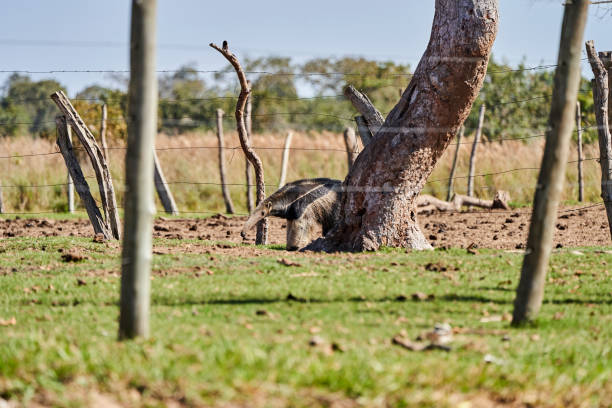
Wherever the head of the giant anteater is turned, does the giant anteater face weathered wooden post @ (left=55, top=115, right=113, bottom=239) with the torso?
yes

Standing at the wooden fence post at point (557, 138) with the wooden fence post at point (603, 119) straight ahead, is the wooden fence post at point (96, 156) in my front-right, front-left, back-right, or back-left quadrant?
front-left

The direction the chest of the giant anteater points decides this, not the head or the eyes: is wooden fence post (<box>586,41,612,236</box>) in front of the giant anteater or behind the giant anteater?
behind

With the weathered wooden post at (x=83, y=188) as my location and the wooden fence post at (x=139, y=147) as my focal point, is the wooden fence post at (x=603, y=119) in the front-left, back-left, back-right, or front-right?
front-left

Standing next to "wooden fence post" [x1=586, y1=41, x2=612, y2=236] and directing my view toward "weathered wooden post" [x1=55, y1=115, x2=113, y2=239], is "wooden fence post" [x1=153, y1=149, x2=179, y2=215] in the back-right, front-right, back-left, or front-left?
front-right

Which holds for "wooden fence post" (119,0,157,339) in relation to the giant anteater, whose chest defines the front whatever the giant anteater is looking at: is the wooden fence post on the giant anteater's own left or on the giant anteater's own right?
on the giant anteater's own left

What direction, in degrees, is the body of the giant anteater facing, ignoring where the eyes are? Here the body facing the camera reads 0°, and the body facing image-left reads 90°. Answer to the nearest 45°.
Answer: approximately 90°

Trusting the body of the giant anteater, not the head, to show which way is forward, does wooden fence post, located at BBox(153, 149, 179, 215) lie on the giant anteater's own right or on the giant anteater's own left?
on the giant anteater's own right

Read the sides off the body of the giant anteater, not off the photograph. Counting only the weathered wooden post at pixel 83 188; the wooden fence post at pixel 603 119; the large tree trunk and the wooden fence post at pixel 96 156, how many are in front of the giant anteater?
2

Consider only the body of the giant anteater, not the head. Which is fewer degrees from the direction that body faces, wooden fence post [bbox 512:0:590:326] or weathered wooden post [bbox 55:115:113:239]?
the weathered wooden post

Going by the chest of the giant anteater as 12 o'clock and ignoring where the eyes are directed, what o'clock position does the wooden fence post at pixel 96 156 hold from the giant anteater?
The wooden fence post is roughly at 12 o'clock from the giant anteater.

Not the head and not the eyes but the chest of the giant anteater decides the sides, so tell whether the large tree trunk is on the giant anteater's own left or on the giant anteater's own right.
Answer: on the giant anteater's own left
